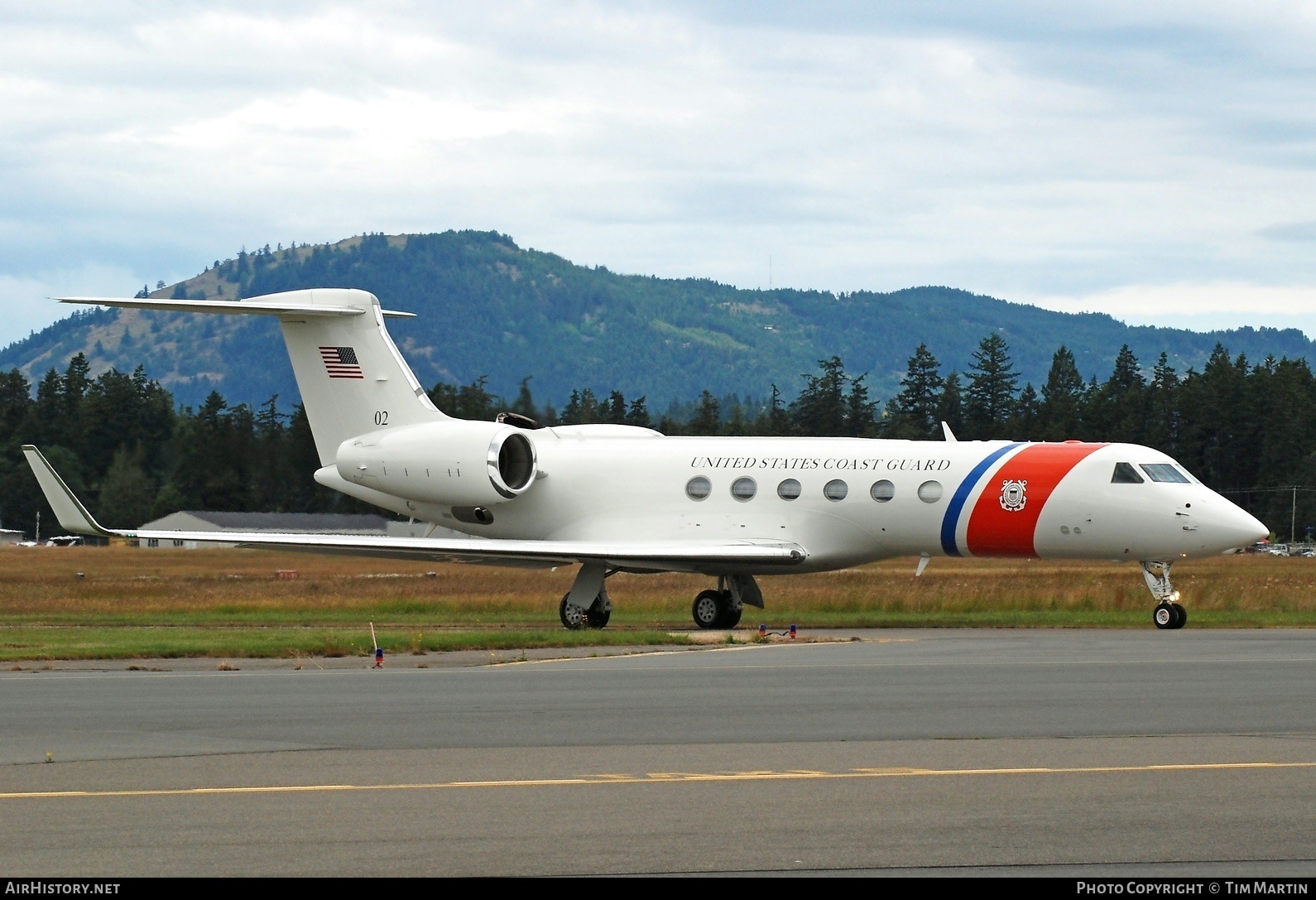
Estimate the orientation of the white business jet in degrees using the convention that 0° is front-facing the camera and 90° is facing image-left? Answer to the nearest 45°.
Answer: approximately 315°
